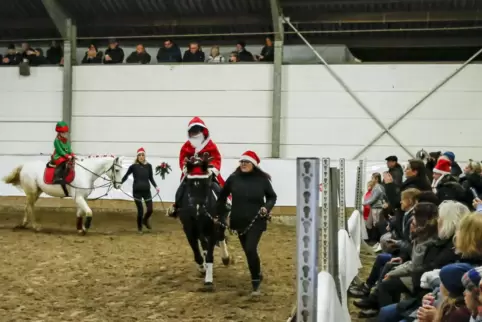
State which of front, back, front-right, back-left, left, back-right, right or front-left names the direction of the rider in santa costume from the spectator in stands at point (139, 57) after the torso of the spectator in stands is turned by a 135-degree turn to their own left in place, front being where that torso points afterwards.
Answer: back-right

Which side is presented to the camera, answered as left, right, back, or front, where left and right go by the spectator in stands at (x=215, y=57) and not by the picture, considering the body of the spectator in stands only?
front

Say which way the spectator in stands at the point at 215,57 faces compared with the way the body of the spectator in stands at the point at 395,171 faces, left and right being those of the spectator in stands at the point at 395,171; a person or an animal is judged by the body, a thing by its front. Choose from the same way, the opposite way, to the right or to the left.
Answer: to the left

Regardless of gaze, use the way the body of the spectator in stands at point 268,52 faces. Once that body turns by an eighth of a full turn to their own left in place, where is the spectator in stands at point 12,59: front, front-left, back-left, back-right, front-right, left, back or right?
right

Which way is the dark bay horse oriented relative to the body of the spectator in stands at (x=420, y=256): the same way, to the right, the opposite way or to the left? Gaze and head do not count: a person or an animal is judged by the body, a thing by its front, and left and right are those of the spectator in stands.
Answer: to the left

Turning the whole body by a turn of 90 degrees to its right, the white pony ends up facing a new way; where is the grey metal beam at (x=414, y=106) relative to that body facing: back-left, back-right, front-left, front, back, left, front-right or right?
left

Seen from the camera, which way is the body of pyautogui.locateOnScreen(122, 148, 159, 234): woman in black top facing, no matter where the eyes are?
toward the camera

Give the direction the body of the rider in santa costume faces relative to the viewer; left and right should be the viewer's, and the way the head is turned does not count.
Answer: facing the viewer

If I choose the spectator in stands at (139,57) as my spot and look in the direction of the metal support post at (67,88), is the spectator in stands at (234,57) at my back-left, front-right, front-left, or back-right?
back-left

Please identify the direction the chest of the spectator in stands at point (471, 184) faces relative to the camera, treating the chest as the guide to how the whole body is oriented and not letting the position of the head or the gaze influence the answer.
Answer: to the viewer's left

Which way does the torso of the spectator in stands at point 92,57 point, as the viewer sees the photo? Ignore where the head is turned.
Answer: toward the camera

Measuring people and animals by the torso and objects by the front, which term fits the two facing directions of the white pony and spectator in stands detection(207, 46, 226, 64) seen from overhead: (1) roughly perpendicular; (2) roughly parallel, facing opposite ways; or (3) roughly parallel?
roughly perpendicular

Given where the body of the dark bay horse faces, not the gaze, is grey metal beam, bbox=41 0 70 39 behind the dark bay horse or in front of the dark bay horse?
behind

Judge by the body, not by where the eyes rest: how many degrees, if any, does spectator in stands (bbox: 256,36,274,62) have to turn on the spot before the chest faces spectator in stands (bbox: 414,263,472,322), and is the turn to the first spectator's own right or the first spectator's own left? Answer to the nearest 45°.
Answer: approximately 45° to the first spectator's own left

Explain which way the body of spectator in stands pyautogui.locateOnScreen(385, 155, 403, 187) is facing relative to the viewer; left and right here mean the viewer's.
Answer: facing to the left of the viewer

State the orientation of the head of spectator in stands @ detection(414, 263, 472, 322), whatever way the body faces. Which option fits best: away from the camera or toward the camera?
away from the camera

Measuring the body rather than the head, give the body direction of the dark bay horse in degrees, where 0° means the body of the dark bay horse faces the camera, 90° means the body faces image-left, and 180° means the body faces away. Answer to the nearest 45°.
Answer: approximately 0°

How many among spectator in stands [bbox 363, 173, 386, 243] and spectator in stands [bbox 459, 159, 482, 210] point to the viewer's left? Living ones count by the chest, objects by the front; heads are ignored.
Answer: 2
